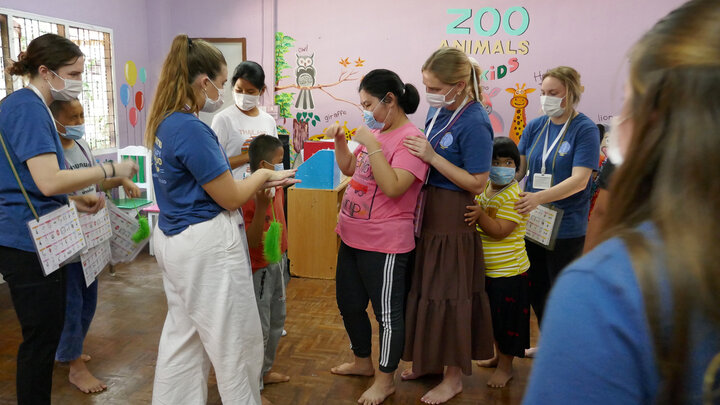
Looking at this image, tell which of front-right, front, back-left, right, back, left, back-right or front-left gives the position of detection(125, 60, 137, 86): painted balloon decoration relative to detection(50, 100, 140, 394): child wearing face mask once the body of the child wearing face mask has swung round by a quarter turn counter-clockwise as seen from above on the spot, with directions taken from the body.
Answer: front-left

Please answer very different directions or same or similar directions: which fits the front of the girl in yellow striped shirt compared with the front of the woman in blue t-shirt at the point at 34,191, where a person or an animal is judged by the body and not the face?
very different directions

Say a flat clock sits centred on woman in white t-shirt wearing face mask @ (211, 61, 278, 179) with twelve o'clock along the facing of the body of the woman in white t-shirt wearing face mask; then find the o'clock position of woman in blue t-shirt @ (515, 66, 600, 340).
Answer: The woman in blue t-shirt is roughly at 10 o'clock from the woman in white t-shirt wearing face mask.

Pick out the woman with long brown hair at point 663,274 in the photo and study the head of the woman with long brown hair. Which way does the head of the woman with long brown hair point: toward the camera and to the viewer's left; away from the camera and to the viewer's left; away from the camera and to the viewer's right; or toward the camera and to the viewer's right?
away from the camera and to the viewer's left

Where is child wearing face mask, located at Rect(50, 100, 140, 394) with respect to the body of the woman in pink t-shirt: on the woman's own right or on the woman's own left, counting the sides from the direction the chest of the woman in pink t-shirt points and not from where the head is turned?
on the woman's own right

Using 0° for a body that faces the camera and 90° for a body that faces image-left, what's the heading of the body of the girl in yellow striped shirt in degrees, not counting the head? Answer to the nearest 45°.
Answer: approximately 45°

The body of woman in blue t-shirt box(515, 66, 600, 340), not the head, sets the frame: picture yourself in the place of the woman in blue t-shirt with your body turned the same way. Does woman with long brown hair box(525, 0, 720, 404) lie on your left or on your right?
on your left

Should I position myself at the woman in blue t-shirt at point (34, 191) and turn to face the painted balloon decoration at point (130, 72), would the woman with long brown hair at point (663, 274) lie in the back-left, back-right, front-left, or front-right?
back-right
